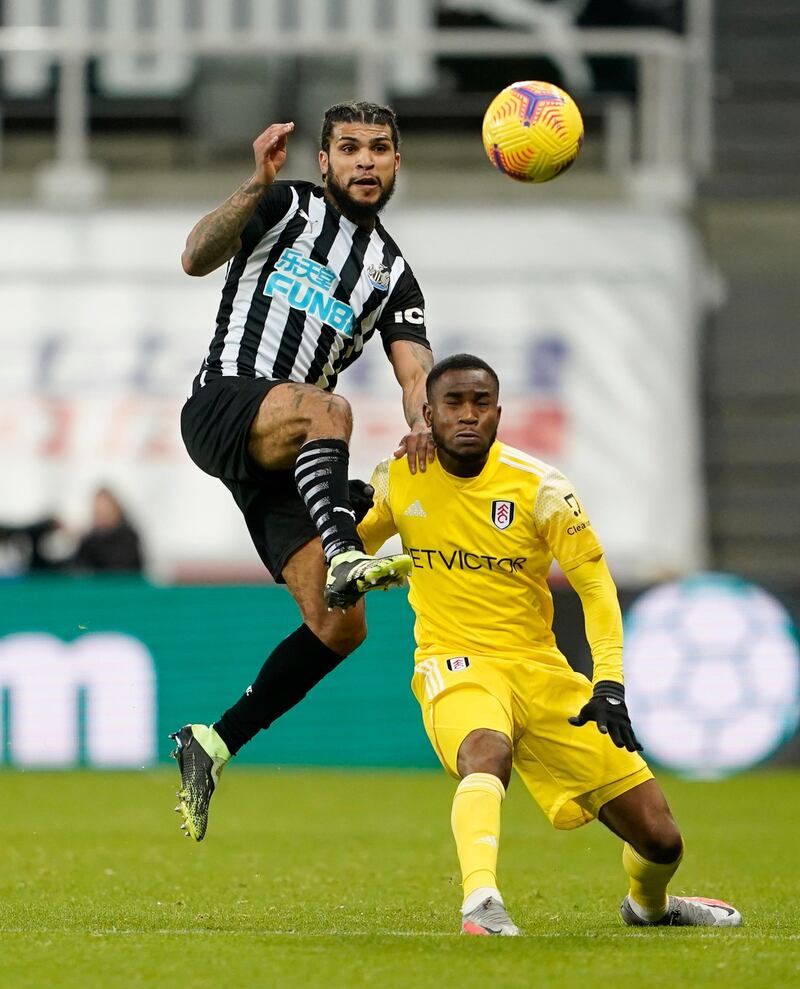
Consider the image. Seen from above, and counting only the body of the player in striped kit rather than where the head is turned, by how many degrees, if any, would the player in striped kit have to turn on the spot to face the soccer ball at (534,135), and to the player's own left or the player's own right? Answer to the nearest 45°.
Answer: approximately 45° to the player's own left

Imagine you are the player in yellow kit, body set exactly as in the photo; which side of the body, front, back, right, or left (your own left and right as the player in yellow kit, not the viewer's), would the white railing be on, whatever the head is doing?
back

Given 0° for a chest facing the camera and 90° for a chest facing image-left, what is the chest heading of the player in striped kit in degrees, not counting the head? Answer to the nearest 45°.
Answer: approximately 315°

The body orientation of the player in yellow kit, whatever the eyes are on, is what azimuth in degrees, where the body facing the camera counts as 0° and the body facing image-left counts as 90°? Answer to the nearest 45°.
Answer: approximately 0°

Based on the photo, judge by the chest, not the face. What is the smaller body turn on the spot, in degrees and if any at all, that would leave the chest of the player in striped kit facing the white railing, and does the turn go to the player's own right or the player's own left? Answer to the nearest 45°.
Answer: approximately 135° to the player's own left

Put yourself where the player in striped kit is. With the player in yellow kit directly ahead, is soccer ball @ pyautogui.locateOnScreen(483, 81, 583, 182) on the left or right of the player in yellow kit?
left

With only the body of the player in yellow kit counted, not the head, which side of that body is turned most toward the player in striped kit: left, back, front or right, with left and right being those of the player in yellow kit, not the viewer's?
right
